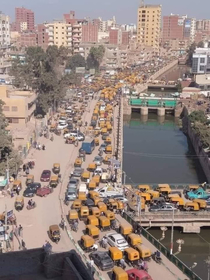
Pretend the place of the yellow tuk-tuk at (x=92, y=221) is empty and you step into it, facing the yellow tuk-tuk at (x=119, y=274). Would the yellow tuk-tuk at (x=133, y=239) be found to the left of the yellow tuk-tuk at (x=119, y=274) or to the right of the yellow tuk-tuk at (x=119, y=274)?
left

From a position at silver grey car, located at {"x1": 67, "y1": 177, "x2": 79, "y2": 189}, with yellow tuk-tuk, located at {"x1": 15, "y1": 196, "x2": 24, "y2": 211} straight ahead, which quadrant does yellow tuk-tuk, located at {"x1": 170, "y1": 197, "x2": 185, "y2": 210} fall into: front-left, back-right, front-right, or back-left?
back-left

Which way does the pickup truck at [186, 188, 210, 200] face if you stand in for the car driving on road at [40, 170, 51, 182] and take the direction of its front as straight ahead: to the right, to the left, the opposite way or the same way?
to the right

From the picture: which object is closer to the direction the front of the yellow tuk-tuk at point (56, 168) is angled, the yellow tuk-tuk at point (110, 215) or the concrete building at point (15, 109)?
the yellow tuk-tuk

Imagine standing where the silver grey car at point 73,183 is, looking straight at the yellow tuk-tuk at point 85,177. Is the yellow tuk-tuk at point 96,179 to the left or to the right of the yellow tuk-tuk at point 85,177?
right

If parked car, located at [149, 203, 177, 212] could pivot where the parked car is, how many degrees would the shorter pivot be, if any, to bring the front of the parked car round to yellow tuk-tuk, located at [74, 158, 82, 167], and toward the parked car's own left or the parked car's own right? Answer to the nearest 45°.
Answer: approximately 45° to the parked car's own right

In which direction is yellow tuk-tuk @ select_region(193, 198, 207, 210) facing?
to the viewer's left
